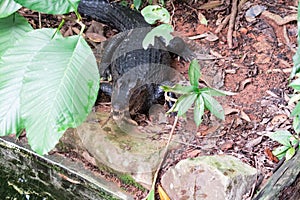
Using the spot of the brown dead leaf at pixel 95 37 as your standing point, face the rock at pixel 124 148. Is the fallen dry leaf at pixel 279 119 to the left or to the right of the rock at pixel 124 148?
left

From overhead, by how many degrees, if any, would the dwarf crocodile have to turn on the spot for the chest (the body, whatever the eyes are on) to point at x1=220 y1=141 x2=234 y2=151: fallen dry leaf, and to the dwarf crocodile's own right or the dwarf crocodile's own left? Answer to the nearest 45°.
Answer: approximately 45° to the dwarf crocodile's own left

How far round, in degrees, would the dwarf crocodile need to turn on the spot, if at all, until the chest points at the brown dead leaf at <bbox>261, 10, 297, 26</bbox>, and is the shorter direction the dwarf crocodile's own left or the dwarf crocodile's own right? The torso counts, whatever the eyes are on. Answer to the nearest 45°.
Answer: approximately 90° to the dwarf crocodile's own left

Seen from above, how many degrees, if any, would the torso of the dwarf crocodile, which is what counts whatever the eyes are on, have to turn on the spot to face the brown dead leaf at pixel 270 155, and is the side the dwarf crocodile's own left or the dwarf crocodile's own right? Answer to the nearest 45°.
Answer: approximately 45° to the dwarf crocodile's own left

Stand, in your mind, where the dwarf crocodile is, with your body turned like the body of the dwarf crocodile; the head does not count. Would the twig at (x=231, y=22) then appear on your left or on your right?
on your left

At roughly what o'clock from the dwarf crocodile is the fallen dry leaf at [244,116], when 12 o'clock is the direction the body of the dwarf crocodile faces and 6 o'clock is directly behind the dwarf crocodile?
The fallen dry leaf is roughly at 11 o'clock from the dwarf crocodile.

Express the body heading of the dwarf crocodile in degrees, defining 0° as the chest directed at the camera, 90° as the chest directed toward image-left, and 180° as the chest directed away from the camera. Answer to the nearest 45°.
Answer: approximately 0°
